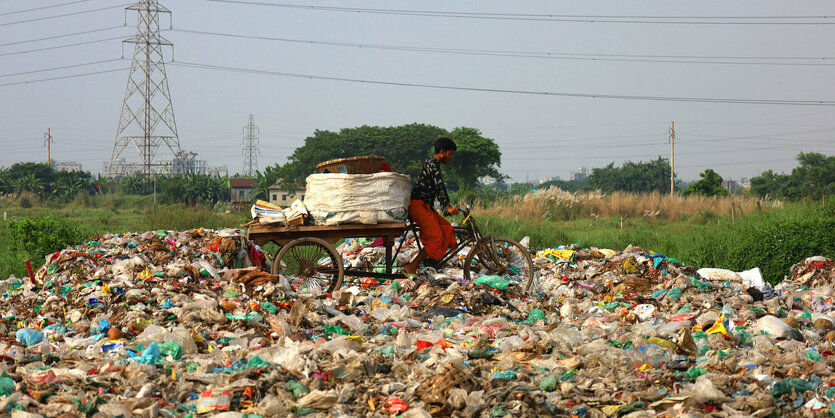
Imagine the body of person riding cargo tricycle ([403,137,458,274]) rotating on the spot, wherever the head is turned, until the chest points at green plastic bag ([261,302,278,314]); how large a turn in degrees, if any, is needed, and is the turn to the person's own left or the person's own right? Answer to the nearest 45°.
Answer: approximately 135° to the person's own right

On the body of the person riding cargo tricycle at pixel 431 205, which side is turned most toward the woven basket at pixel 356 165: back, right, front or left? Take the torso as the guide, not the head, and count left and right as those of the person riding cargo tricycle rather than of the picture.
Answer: back

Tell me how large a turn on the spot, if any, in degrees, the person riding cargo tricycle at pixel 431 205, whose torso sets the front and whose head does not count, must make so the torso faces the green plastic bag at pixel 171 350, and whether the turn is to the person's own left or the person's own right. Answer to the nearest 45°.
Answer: approximately 135° to the person's own right

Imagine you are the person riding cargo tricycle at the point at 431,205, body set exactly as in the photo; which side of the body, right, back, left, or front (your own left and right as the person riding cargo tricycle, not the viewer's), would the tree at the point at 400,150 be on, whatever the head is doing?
left

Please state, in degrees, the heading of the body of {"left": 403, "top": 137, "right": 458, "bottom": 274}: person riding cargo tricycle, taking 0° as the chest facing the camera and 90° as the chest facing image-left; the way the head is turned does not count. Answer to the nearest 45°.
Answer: approximately 270°

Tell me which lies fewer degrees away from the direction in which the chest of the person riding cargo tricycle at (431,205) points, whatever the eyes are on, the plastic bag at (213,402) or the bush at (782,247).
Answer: the bush

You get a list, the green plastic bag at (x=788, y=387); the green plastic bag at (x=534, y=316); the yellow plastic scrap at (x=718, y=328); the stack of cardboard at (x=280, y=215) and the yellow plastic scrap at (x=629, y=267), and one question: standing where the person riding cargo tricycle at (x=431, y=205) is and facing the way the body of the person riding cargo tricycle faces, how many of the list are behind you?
1

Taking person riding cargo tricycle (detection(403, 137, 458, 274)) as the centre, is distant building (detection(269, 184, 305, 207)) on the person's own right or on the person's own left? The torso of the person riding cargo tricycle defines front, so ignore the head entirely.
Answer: on the person's own left

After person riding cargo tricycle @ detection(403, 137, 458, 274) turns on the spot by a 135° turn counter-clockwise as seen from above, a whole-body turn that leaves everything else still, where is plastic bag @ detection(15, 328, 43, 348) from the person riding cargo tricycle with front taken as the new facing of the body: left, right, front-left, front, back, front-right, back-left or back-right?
left

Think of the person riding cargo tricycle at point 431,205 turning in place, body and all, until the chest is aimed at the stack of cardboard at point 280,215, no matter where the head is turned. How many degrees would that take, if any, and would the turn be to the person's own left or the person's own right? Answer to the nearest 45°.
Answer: approximately 180°

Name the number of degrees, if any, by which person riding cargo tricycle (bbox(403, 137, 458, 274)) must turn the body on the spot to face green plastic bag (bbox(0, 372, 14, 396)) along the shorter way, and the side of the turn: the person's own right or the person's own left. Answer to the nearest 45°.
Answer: approximately 135° to the person's own right

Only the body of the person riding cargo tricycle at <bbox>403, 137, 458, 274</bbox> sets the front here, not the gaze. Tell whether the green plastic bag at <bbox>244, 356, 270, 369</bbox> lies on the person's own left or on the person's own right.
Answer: on the person's own right

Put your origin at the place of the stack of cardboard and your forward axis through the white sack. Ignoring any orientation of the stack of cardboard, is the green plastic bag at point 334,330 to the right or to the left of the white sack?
right

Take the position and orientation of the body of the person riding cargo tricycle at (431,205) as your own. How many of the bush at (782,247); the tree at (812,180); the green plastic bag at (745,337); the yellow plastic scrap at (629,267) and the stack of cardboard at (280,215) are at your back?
1
